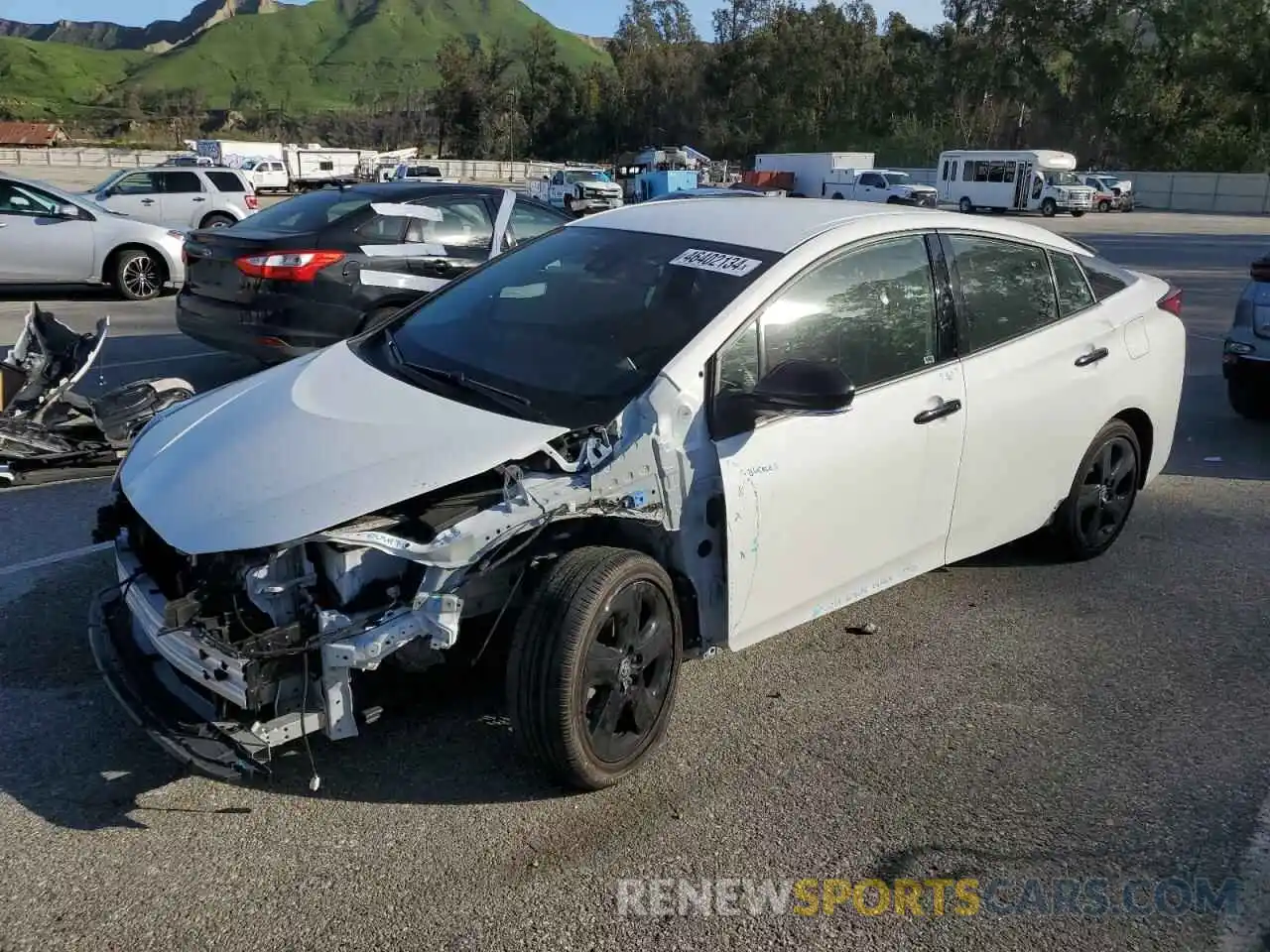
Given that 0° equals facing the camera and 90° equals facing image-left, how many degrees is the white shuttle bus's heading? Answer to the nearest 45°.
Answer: approximately 315°

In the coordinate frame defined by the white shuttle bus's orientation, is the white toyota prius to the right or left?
on its right

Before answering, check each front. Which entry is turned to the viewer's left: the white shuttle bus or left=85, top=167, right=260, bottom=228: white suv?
the white suv

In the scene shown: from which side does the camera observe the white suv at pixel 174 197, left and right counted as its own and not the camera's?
left

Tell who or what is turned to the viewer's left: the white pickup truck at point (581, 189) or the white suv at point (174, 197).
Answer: the white suv

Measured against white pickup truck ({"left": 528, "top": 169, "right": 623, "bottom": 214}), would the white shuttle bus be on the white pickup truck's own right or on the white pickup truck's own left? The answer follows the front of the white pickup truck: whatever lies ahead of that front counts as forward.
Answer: on the white pickup truck's own left

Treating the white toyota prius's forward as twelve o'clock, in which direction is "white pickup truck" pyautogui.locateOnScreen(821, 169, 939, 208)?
The white pickup truck is roughly at 5 o'clock from the white toyota prius.

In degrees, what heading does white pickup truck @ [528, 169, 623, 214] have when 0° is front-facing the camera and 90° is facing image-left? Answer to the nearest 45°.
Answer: approximately 315°

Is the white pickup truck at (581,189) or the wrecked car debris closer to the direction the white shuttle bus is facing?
the wrecked car debris

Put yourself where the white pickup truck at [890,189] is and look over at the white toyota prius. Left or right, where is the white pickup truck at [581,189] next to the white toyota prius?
right

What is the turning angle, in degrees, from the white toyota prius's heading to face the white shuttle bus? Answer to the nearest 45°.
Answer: approximately 135° to its right
